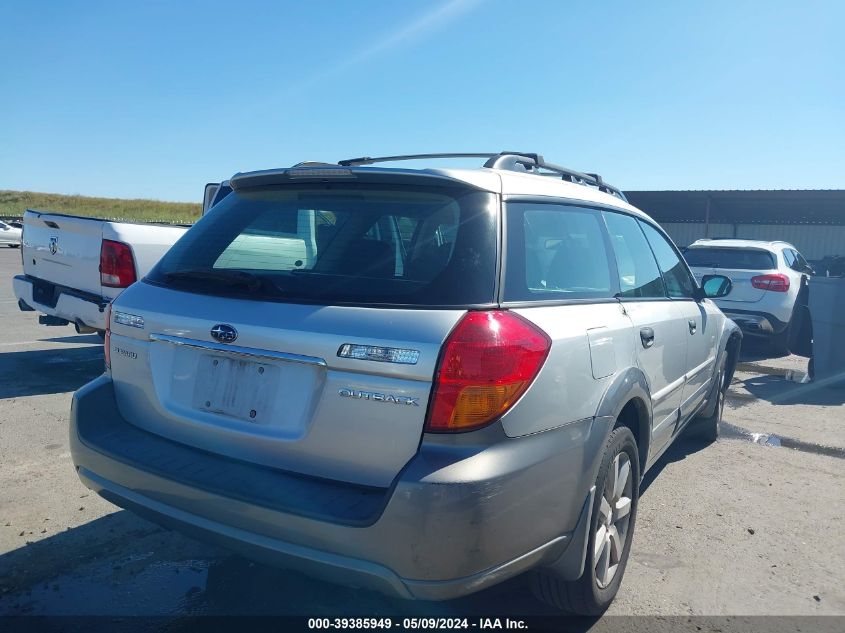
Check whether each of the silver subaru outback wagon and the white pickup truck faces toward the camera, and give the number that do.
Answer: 0

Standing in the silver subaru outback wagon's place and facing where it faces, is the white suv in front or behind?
in front

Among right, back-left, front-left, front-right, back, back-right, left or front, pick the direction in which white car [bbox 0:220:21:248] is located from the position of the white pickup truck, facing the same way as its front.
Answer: front-left

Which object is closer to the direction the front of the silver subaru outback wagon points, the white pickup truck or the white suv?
the white suv

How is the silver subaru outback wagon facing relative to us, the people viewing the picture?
facing away from the viewer and to the right of the viewer

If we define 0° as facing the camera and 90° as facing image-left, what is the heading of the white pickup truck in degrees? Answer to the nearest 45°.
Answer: approximately 225°

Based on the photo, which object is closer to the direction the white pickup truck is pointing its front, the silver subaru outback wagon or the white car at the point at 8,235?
the white car

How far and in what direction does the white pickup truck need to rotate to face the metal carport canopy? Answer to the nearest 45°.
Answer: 0° — it already faces it

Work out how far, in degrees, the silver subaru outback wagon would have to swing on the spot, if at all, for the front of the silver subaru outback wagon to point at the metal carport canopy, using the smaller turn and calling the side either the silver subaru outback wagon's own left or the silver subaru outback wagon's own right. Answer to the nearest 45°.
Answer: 0° — it already faces it

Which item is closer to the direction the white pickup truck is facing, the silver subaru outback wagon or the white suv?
the white suv

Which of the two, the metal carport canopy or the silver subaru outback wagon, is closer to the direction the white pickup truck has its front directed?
the metal carport canopy

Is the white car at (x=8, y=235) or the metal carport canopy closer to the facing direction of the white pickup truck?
the metal carport canopy
